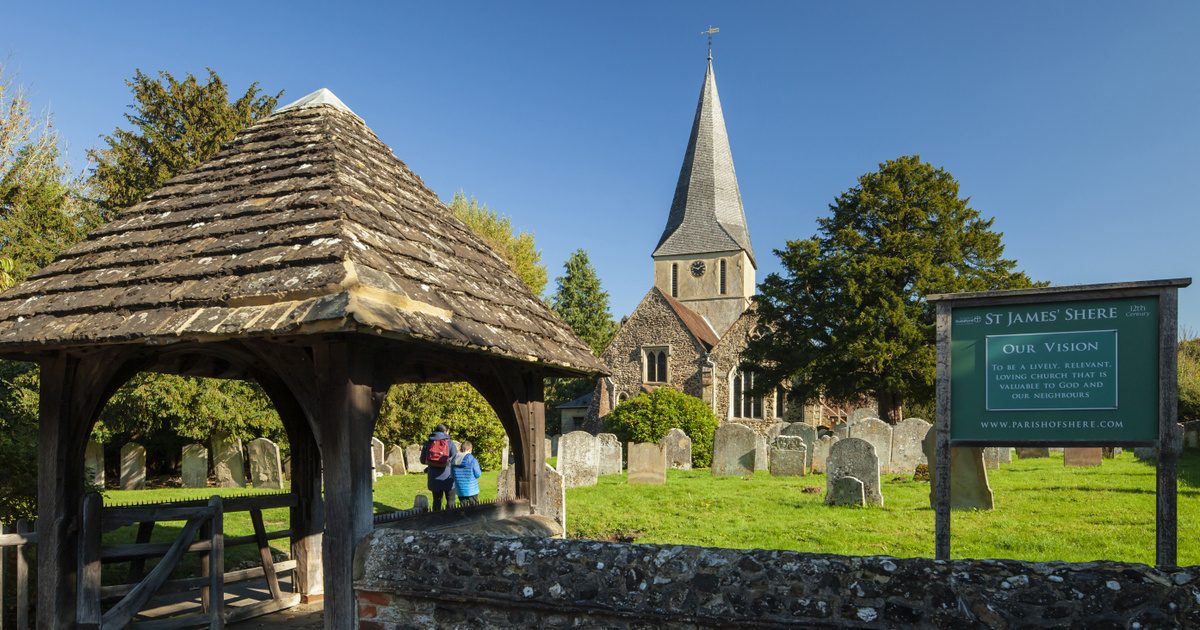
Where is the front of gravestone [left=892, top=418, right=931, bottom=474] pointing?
toward the camera

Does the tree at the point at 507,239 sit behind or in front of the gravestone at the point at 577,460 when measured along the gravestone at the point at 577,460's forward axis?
behind

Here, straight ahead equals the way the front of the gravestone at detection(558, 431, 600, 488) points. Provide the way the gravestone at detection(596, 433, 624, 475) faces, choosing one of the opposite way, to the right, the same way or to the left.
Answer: the same way

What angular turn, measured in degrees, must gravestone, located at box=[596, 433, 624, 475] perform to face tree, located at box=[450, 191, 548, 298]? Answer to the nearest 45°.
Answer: approximately 180°

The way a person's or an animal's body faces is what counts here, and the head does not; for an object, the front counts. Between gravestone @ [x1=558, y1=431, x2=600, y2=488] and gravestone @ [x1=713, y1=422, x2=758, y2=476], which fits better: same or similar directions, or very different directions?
same or similar directions

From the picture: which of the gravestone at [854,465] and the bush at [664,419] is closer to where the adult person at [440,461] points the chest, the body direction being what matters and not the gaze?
the bush

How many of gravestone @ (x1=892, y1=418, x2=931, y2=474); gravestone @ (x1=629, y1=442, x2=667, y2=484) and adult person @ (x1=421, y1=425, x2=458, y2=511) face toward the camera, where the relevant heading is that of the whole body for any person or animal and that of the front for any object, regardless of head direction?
2

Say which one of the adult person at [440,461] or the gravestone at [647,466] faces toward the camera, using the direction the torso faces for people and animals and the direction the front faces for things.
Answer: the gravestone

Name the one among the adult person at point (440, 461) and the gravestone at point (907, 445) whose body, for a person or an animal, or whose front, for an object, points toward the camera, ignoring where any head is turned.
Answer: the gravestone

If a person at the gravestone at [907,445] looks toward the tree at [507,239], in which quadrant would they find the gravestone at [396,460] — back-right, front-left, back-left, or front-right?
front-left

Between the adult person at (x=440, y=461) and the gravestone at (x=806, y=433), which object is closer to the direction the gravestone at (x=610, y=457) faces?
the adult person

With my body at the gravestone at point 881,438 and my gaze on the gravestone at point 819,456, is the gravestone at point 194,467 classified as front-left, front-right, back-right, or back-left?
front-right

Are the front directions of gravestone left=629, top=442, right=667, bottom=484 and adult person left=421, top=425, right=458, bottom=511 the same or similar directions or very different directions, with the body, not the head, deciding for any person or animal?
very different directions

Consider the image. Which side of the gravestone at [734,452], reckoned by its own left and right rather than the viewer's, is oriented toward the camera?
front

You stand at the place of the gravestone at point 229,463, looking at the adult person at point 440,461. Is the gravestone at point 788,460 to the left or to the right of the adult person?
left

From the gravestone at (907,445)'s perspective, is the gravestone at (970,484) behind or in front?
in front

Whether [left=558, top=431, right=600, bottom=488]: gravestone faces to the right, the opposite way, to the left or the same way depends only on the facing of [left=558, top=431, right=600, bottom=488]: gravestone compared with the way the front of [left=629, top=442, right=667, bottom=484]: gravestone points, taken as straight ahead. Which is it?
the same way
